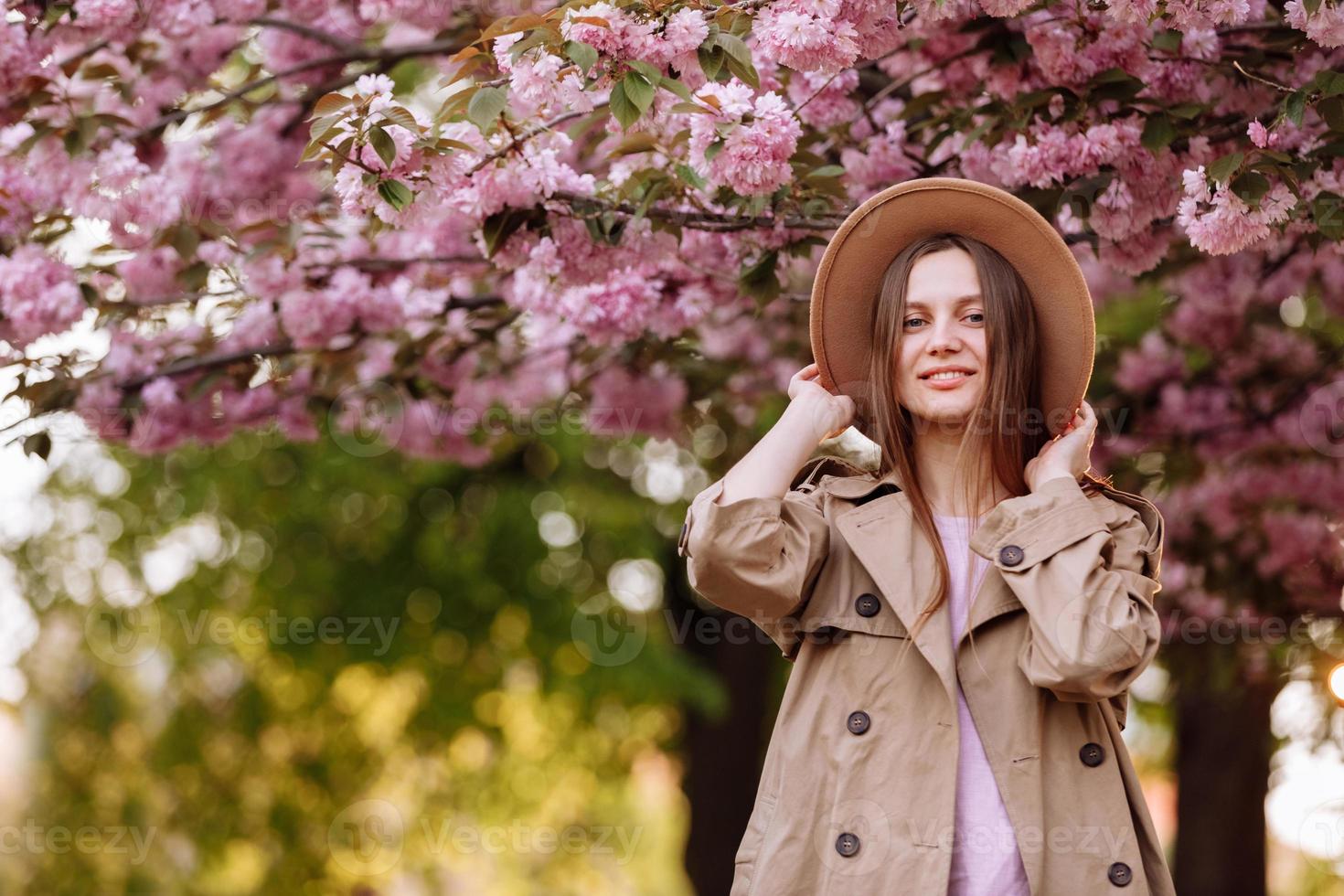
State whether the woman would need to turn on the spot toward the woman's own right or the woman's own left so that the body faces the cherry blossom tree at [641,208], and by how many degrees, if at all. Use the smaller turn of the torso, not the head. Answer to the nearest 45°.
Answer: approximately 135° to the woman's own right

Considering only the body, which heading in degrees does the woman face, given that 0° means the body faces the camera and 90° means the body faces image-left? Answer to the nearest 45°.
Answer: approximately 0°
